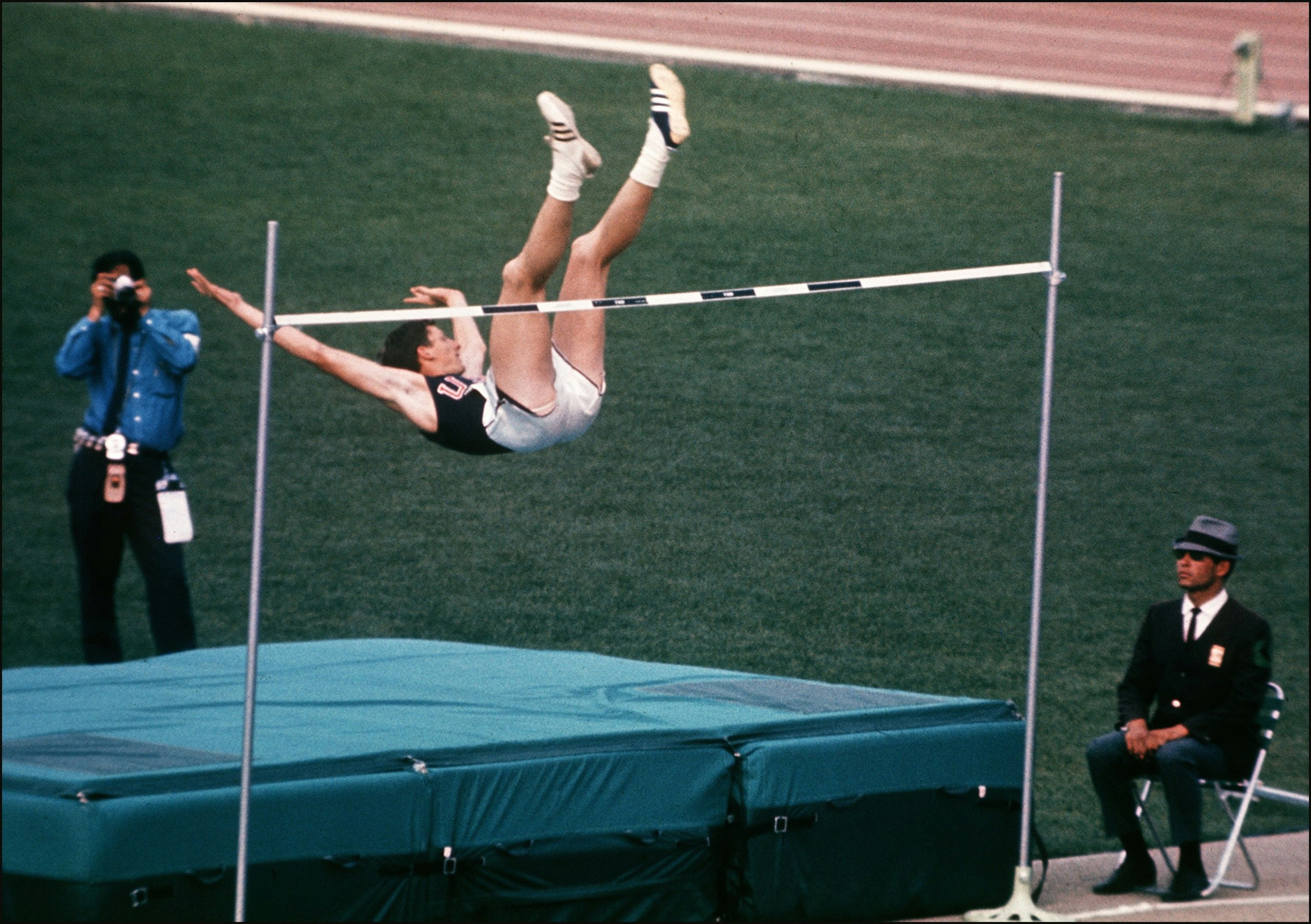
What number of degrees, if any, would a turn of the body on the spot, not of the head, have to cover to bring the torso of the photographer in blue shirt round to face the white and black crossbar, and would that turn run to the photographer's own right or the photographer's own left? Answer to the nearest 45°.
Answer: approximately 45° to the photographer's own left

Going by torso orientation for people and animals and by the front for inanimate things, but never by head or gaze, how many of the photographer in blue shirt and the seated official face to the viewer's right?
0

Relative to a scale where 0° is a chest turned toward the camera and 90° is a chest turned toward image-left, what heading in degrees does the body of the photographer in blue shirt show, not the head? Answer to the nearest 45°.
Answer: approximately 0°

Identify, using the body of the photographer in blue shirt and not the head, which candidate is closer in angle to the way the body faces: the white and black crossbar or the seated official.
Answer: the white and black crossbar

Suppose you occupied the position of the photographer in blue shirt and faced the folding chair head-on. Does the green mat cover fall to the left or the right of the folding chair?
right

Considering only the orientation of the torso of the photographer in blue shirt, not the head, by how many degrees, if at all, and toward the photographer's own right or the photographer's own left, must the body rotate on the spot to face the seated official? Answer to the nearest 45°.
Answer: approximately 45° to the photographer's own left

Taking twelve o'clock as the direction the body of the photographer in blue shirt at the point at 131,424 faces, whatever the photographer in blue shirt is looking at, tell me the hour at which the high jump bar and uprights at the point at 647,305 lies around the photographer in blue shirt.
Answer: The high jump bar and uprights is roughly at 11 o'clock from the photographer in blue shirt.

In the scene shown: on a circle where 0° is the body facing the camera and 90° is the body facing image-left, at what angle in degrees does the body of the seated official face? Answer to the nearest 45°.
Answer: approximately 45°
